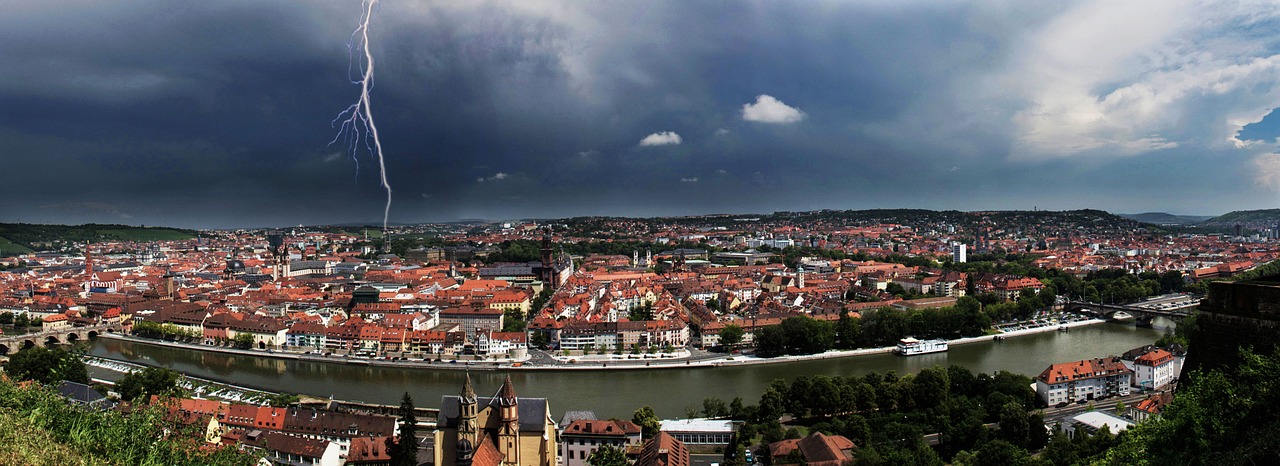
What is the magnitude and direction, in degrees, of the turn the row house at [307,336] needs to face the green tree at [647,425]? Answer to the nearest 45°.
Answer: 0° — it already faces it

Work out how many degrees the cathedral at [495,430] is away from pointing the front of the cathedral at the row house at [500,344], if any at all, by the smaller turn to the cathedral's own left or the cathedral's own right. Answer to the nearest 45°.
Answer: approximately 180°

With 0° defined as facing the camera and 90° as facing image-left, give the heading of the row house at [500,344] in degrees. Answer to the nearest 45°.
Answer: approximately 0°

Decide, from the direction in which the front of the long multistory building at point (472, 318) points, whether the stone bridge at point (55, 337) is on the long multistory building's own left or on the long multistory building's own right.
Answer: on the long multistory building's own right

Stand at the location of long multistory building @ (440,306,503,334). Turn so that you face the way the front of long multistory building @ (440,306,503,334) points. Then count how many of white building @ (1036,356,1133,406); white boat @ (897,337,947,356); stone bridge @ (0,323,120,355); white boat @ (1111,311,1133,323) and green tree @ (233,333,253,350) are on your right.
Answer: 2

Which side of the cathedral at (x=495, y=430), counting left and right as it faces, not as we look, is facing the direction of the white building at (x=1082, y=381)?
left

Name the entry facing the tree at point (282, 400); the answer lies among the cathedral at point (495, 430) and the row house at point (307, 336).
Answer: the row house

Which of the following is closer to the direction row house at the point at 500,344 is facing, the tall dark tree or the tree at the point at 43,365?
the tall dark tree

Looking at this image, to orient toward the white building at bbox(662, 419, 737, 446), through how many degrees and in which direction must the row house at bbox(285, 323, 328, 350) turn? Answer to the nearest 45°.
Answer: approximately 45° to its left

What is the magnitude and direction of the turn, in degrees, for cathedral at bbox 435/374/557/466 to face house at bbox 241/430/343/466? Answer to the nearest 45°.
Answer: approximately 135° to its right

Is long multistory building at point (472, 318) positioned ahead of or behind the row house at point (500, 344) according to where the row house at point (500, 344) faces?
behind
